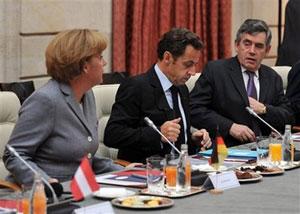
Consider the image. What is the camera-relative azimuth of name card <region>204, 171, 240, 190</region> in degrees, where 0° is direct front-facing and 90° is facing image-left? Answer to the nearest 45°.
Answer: approximately 315°

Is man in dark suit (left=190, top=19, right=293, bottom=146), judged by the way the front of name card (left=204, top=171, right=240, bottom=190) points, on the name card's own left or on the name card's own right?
on the name card's own left

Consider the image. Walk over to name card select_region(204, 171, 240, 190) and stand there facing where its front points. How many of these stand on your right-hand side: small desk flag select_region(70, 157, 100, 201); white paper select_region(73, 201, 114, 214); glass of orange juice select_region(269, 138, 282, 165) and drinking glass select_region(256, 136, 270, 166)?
2

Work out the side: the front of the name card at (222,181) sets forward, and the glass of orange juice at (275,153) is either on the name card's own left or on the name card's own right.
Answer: on the name card's own left

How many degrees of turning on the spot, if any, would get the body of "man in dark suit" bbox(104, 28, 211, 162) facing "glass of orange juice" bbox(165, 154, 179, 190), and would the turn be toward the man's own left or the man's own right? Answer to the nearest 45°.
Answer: approximately 45° to the man's own right

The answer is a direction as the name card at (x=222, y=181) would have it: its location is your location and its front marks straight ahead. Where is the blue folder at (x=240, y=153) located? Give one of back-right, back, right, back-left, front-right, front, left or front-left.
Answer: back-left

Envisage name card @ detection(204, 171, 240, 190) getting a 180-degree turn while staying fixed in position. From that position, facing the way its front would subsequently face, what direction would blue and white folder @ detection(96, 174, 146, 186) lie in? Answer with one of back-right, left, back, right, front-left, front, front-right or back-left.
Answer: front-left
